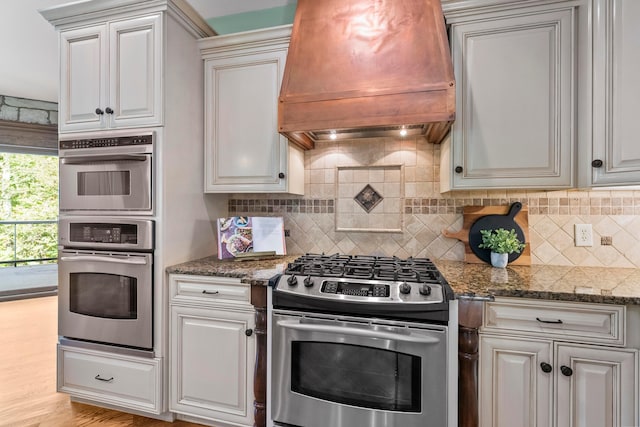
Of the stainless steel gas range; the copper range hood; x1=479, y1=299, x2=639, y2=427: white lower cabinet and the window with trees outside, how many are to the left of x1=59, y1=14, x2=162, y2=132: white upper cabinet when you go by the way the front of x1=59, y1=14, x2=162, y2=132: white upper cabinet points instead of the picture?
3

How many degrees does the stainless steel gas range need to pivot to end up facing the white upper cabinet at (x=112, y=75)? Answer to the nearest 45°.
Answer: approximately 90° to its right

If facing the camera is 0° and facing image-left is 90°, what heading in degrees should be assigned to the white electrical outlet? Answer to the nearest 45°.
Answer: approximately 0°

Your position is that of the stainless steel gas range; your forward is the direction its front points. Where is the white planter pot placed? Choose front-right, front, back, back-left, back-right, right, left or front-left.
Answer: back-left

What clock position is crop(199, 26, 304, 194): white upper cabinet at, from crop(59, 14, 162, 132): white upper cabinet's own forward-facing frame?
crop(199, 26, 304, 194): white upper cabinet is roughly at 8 o'clock from crop(59, 14, 162, 132): white upper cabinet.

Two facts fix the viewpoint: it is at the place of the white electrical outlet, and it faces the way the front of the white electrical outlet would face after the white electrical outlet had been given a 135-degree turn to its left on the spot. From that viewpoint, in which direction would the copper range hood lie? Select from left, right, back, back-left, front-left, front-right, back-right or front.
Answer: back

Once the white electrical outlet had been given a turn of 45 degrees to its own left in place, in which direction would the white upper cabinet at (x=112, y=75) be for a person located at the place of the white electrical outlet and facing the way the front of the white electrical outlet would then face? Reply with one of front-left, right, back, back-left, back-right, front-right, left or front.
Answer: right

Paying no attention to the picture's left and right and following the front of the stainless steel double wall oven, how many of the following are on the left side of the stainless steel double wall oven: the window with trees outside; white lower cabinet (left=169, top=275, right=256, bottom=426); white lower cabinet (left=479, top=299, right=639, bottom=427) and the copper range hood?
3

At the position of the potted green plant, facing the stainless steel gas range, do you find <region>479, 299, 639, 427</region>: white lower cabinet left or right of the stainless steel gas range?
left

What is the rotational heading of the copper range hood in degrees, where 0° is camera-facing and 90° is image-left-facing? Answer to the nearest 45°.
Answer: approximately 0°

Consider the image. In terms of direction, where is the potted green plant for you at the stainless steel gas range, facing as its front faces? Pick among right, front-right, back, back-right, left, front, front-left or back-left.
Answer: back-left
